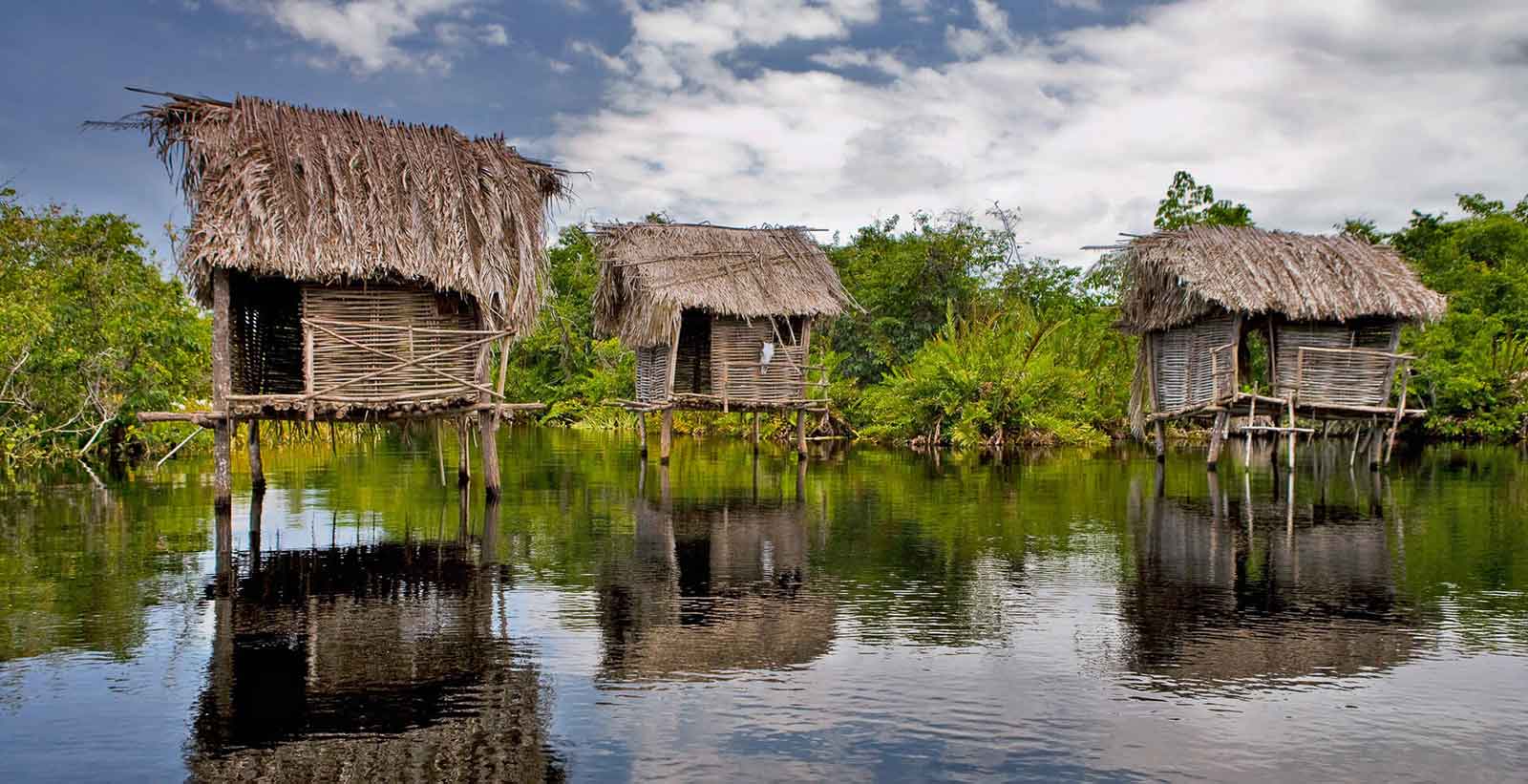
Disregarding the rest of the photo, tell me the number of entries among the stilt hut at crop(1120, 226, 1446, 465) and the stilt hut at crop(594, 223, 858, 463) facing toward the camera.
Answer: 2

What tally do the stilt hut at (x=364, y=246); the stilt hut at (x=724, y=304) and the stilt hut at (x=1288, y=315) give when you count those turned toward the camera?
3

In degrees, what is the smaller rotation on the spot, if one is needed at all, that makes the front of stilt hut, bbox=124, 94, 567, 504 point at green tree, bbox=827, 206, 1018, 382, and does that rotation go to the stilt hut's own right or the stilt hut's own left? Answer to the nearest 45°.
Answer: approximately 135° to the stilt hut's own left

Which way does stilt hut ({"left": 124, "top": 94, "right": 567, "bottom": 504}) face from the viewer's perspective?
toward the camera

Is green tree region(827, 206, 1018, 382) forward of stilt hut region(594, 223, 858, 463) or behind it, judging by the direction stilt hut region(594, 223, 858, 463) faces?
behind

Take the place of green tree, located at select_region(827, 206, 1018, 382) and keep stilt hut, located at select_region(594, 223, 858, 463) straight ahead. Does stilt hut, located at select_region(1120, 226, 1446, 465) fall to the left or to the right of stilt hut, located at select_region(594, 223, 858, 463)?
left

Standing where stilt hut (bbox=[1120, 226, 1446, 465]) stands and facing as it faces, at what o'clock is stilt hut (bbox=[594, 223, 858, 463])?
stilt hut (bbox=[594, 223, 858, 463]) is roughly at 3 o'clock from stilt hut (bbox=[1120, 226, 1446, 465]).

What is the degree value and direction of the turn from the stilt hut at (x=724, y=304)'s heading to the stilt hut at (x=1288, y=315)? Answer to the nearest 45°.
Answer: approximately 90° to its left

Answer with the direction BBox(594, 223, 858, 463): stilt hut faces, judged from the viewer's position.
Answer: facing the viewer

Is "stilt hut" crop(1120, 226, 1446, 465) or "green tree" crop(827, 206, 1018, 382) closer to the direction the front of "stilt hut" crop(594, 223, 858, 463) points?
the stilt hut

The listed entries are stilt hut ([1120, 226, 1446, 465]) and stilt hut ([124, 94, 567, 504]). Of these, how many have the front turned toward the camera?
2

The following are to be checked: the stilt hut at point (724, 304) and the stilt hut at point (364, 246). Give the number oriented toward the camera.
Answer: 2

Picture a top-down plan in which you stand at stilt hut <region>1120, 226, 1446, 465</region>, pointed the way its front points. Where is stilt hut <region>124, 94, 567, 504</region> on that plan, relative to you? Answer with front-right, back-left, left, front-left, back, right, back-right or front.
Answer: front-right

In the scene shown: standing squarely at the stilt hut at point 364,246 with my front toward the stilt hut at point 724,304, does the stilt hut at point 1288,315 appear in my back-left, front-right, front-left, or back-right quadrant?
front-right

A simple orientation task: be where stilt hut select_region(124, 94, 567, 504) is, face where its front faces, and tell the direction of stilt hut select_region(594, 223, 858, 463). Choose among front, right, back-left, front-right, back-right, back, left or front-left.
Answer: back-left
